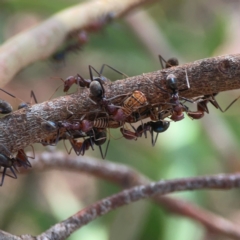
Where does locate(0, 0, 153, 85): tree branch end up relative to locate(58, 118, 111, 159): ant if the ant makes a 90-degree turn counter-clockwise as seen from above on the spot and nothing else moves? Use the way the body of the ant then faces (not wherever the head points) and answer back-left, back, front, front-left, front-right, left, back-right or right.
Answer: back

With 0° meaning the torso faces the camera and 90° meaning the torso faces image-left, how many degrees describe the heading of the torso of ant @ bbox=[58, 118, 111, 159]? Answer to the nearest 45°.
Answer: approximately 90°
